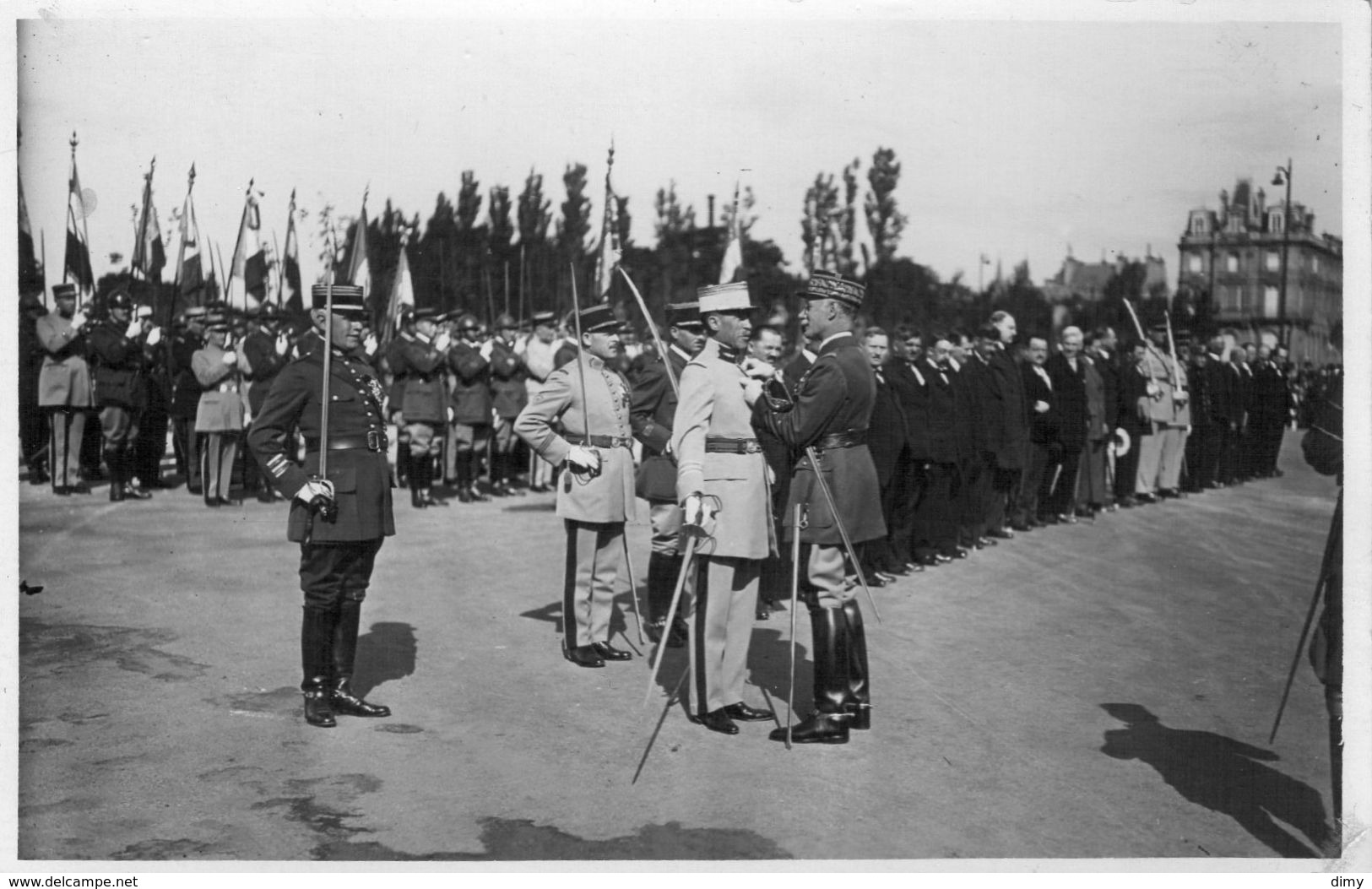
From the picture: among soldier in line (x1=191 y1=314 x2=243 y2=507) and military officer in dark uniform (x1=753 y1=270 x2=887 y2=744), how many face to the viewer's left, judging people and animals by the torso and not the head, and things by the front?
1

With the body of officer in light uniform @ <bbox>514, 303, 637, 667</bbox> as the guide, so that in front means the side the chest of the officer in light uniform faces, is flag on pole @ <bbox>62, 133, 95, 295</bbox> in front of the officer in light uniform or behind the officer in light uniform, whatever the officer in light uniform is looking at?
behind

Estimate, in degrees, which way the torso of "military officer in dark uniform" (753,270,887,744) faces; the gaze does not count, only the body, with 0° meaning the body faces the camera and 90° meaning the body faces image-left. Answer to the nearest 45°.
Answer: approximately 90°

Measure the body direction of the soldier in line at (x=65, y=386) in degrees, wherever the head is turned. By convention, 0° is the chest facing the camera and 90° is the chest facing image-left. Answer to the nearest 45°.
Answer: approximately 315°

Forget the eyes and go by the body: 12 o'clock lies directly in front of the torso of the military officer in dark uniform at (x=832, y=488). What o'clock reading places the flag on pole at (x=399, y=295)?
The flag on pole is roughly at 2 o'clock from the military officer in dark uniform.

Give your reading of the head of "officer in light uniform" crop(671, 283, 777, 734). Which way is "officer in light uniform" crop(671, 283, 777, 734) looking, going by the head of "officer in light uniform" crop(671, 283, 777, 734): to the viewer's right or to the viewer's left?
to the viewer's right

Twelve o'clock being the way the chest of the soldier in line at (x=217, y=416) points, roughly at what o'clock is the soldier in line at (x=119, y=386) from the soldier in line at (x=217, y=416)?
the soldier in line at (x=119, y=386) is roughly at 4 o'clock from the soldier in line at (x=217, y=416).

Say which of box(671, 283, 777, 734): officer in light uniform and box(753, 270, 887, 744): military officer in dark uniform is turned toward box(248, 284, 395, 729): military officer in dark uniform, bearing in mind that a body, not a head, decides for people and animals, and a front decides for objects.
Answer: box(753, 270, 887, 744): military officer in dark uniform
